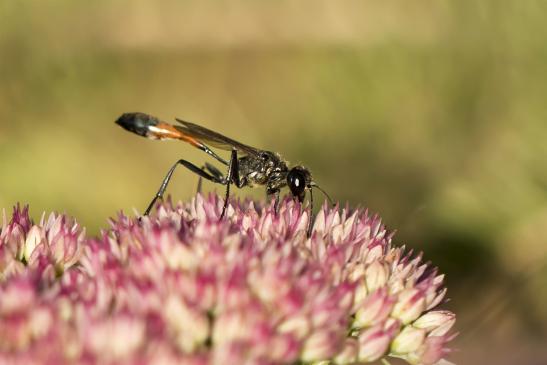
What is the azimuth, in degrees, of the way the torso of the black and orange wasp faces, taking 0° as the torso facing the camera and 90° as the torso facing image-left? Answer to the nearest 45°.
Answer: approximately 270°
